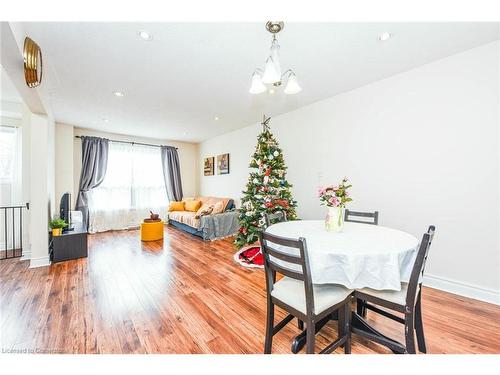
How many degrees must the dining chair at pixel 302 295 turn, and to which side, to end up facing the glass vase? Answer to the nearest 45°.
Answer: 0° — it already faces it

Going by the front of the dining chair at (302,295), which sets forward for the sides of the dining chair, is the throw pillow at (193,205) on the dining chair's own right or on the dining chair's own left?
on the dining chair's own left

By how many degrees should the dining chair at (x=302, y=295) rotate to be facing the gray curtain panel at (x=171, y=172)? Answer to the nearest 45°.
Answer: approximately 90° to its left

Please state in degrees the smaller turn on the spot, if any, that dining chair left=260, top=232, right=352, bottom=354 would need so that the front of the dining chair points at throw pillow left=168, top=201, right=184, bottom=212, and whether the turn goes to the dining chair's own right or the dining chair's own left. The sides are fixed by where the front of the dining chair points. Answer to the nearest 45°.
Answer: approximately 90° to the dining chair's own left

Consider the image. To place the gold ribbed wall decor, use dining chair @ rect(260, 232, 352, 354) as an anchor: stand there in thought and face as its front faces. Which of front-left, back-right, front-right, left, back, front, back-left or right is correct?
back-left

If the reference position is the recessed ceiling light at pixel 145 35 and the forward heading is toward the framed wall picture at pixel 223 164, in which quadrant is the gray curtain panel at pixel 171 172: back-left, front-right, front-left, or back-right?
front-left

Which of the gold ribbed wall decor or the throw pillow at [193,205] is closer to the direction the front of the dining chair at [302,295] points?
the throw pillow

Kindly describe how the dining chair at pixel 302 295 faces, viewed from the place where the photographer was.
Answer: facing away from the viewer and to the right of the viewer

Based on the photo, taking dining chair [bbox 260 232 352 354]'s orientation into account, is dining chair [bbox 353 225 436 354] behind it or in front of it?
in front

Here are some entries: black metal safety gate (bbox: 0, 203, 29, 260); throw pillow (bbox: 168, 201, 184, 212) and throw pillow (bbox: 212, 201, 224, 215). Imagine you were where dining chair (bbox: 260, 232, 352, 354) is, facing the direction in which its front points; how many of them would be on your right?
0

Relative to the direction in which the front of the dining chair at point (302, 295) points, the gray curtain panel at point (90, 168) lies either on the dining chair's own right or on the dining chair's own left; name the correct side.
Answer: on the dining chair's own left
